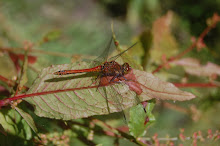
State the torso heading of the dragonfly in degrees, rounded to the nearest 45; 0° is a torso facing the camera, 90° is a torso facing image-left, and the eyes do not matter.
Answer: approximately 270°
